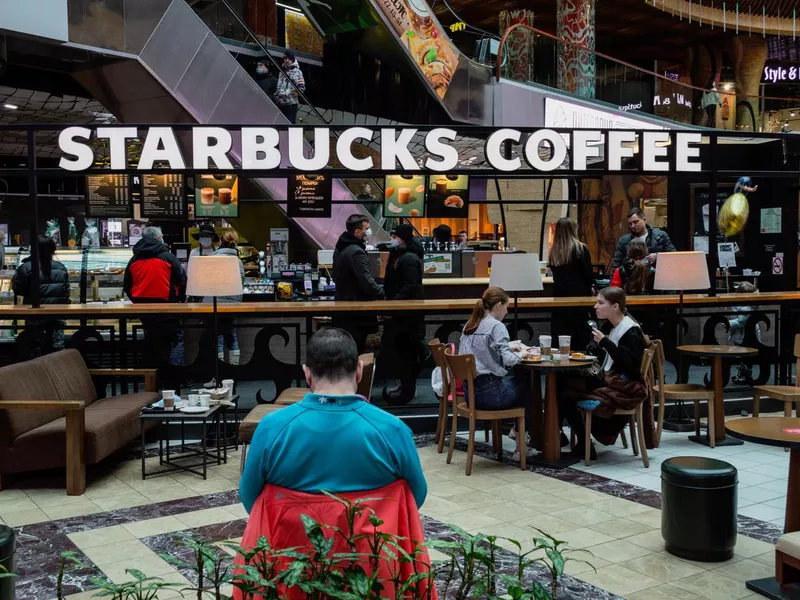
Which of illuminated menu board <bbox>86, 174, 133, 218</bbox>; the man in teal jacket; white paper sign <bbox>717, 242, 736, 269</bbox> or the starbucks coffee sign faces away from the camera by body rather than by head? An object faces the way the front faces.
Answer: the man in teal jacket

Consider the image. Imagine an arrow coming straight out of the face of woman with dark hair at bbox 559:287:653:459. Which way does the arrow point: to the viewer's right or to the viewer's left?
to the viewer's left

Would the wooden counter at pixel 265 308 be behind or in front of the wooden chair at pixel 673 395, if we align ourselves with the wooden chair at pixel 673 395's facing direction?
behind

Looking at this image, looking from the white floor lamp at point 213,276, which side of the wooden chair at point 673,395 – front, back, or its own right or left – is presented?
back

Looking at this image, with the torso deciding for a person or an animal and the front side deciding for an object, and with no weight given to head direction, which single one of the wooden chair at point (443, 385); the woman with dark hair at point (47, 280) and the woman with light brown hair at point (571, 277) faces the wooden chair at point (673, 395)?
the wooden chair at point (443, 385)

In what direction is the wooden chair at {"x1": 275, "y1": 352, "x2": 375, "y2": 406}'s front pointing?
to the viewer's left

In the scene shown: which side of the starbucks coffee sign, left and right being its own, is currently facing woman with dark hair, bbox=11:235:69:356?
right

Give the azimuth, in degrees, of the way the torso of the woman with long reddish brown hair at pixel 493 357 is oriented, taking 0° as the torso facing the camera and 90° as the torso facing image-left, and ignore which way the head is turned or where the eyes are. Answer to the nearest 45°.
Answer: approximately 225°

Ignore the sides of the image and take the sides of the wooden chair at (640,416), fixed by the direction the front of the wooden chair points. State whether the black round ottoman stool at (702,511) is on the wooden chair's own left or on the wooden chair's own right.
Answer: on the wooden chair's own left

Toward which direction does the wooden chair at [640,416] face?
to the viewer's left

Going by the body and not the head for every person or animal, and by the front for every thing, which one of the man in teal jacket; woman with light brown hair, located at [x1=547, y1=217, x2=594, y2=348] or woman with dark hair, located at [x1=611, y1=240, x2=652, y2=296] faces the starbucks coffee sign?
the man in teal jacket

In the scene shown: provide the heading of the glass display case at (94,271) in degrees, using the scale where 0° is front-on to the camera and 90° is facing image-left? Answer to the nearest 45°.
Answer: approximately 0°
